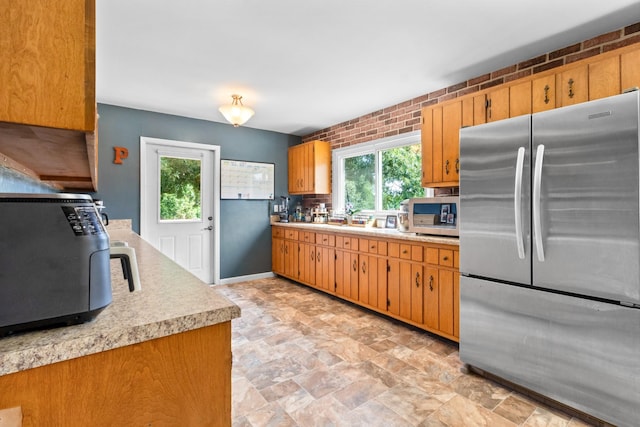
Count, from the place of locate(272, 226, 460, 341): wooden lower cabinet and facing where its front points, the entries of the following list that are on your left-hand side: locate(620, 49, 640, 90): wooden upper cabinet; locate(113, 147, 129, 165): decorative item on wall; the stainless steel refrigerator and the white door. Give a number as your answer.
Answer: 2

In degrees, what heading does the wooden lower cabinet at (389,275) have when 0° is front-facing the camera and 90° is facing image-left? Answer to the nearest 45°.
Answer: approximately 45°

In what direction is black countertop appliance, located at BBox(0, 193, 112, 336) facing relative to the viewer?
to the viewer's right

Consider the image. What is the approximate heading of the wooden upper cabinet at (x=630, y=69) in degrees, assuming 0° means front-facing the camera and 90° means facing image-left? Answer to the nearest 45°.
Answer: approximately 45°

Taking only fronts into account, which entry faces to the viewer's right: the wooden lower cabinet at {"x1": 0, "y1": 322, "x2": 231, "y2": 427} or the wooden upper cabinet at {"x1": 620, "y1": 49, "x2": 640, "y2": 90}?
the wooden lower cabinet
